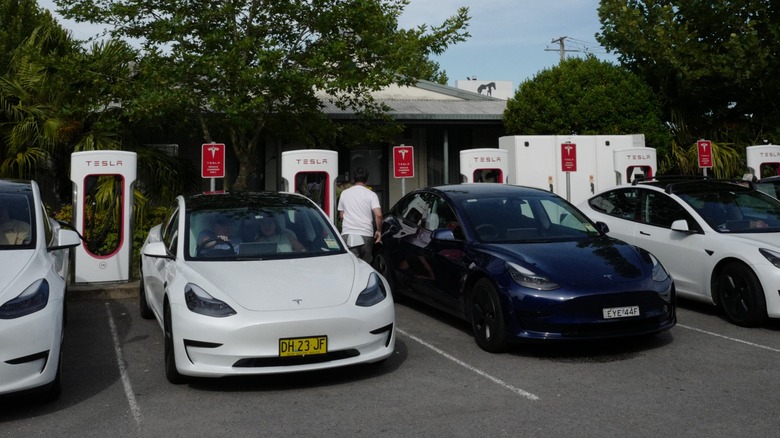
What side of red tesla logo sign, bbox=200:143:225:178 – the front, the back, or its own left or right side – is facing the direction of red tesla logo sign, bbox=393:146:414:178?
left

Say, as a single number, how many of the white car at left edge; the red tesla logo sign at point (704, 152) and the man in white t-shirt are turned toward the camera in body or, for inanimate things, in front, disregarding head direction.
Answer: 2

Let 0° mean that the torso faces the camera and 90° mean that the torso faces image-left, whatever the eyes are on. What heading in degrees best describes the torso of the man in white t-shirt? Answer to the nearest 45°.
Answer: approximately 180°

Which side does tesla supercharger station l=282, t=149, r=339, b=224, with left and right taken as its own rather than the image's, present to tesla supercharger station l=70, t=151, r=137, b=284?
right

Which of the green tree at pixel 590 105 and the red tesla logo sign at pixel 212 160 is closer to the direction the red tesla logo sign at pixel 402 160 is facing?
the red tesla logo sign

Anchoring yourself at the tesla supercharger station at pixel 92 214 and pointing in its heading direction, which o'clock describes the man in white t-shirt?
The man in white t-shirt is roughly at 10 o'clock from the tesla supercharger station.

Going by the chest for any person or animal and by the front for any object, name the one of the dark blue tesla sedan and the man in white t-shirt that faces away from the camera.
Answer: the man in white t-shirt

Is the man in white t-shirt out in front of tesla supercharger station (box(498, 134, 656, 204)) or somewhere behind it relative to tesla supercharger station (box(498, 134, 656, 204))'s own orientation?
in front
